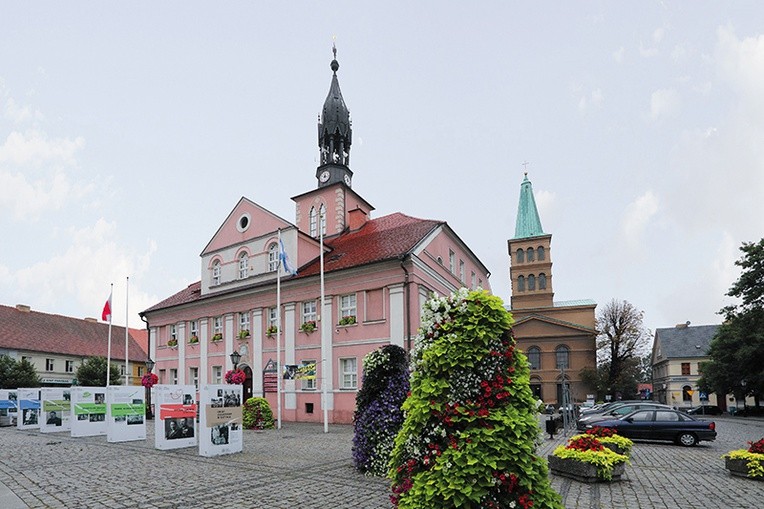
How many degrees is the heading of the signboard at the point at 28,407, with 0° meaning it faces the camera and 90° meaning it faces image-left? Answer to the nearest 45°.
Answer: approximately 0°

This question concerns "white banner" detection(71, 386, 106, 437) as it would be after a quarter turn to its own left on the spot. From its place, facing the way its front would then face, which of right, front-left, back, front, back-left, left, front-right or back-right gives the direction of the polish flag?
left

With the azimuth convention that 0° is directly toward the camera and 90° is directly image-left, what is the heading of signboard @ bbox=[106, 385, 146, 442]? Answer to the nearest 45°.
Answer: approximately 0°

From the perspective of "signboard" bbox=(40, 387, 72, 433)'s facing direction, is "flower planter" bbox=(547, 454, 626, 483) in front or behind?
in front
